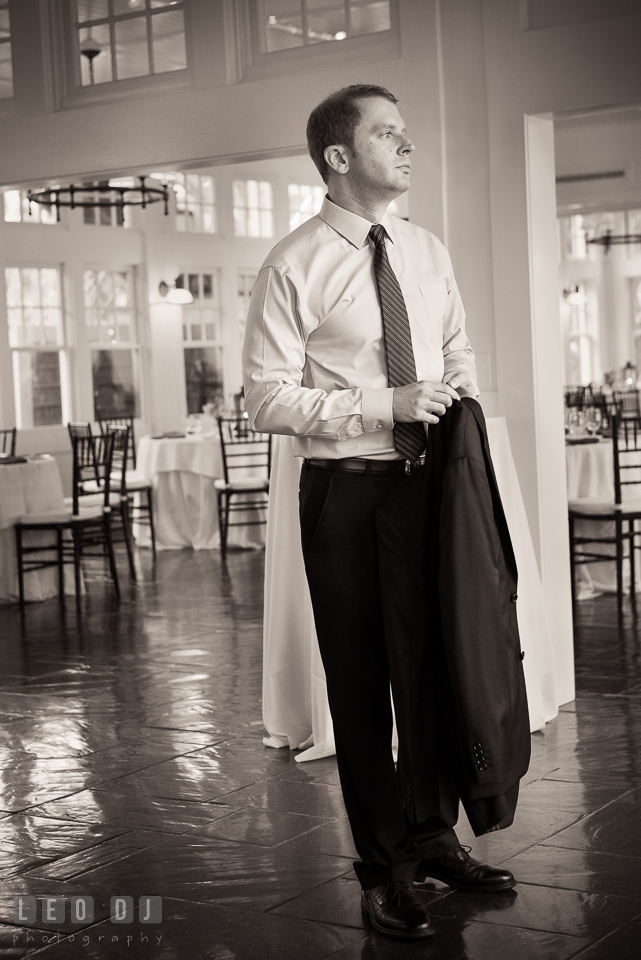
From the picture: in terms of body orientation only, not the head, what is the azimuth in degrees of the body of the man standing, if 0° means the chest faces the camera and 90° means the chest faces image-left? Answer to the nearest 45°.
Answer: approximately 315°

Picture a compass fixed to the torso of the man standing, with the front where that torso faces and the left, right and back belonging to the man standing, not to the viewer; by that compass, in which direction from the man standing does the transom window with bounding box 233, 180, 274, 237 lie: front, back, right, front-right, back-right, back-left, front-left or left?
back-left

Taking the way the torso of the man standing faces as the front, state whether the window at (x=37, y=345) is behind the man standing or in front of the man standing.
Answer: behind

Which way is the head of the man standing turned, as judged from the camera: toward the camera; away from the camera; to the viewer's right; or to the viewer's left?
to the viewer's right

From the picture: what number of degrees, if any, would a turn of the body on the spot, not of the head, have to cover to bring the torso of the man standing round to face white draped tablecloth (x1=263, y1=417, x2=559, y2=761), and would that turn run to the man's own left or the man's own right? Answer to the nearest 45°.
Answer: approximately 135° to the man's own left

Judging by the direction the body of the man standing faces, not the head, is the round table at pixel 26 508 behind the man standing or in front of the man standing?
behind

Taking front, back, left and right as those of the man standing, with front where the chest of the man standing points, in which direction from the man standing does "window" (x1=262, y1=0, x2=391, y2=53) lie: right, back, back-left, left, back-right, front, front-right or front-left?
back-left

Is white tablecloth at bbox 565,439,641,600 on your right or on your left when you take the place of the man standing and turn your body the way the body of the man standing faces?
on your left

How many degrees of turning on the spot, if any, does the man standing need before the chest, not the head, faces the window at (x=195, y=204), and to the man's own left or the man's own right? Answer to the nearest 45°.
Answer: approximately 135° to the man's own left

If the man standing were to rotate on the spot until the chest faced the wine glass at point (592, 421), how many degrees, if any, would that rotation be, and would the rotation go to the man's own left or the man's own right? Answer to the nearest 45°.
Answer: approximately 135° to the man's own left
